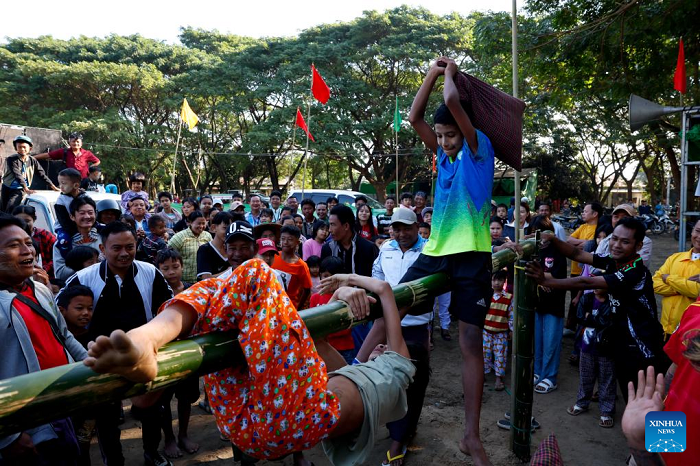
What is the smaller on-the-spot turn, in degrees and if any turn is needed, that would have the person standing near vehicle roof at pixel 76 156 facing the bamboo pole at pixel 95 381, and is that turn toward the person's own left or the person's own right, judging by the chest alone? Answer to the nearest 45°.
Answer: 0° — they already face it

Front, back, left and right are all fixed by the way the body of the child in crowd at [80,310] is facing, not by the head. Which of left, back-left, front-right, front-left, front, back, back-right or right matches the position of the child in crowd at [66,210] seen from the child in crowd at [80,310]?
back-left

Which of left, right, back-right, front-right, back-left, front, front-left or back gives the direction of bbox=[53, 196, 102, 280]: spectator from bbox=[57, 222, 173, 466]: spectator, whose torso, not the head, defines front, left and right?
back

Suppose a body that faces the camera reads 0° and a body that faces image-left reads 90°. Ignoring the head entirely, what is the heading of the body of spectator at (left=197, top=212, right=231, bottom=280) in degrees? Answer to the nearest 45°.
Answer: approximately 315°

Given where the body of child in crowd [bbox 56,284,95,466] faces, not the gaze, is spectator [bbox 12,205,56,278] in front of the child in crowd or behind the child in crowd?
behind

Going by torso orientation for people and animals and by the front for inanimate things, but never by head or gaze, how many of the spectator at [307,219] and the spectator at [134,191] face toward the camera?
2

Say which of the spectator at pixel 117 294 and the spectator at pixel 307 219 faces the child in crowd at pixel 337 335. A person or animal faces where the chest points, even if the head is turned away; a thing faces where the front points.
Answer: the spectator at pixel 307 219

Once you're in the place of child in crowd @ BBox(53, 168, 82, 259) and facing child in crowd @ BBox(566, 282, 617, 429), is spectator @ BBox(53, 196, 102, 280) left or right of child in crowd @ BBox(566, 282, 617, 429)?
right

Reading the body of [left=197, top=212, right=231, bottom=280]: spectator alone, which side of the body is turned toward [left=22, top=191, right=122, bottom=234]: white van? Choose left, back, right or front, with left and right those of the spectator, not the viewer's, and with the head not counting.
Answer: back
